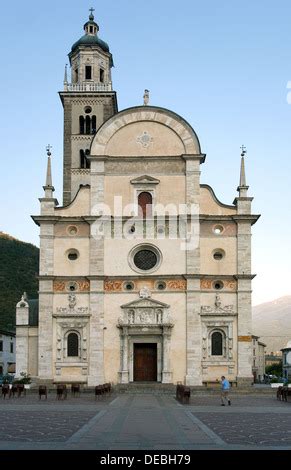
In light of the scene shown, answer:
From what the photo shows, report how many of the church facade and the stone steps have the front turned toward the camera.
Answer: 2

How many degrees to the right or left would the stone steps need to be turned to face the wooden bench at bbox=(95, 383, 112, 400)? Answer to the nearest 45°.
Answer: approximately 45° to its right

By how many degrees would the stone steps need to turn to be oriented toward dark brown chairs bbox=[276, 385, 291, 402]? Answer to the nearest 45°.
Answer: approximately 45° to its left

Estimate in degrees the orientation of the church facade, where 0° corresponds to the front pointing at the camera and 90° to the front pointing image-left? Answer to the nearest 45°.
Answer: approximately 0°

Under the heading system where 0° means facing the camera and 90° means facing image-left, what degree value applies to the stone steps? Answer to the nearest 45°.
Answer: approximately 0°
